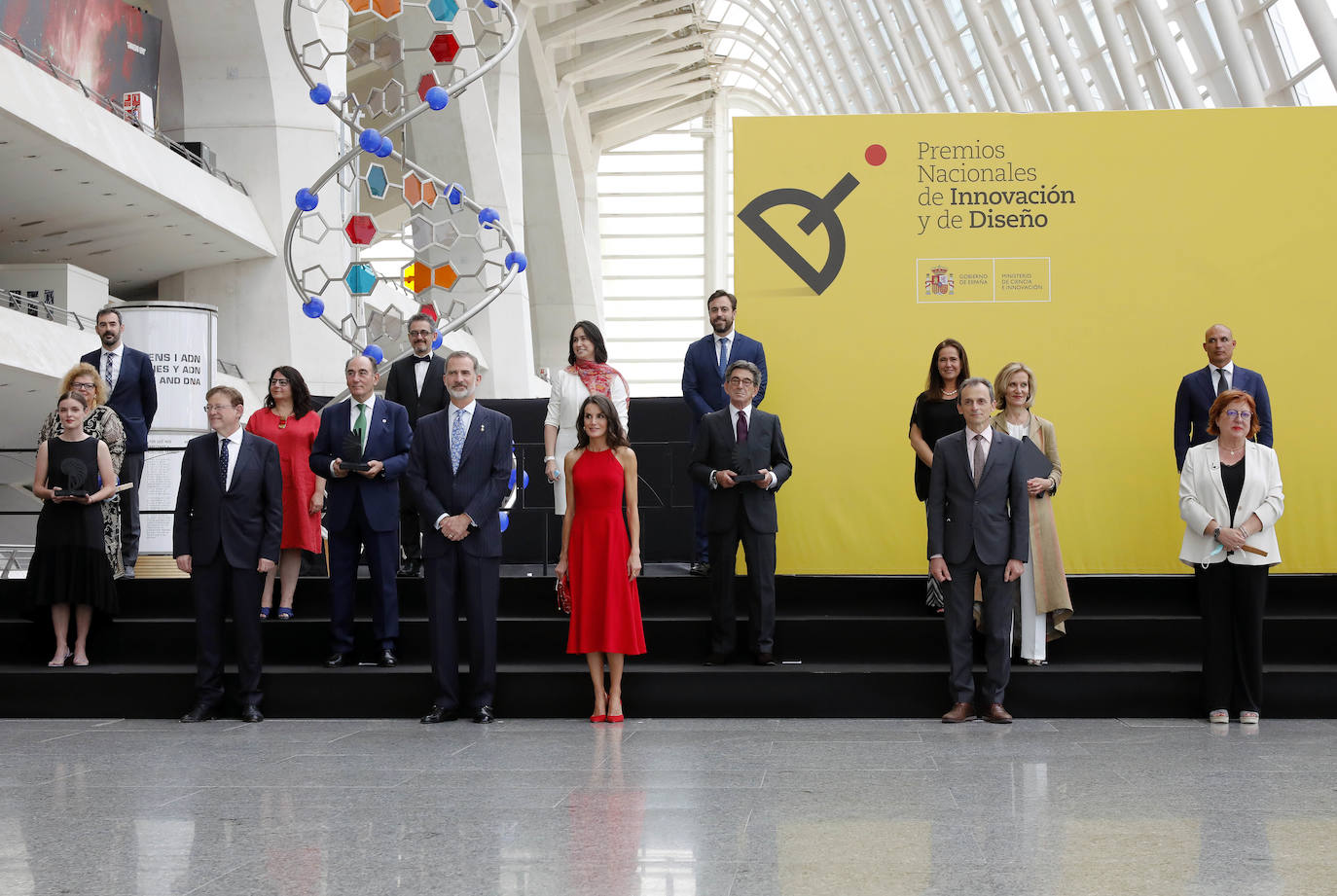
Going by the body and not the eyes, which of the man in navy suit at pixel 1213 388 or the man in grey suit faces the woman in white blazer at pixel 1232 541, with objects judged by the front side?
the man in navy suit

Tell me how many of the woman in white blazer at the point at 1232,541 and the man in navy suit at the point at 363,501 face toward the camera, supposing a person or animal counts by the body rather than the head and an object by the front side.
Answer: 2

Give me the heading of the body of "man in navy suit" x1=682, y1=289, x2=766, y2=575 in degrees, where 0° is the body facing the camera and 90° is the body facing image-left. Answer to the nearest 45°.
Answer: approximately 0°

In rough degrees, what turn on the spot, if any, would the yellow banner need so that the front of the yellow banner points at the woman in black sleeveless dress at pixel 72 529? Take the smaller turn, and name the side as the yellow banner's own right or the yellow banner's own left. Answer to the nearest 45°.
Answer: approximately 45° to the yellow banner's own right

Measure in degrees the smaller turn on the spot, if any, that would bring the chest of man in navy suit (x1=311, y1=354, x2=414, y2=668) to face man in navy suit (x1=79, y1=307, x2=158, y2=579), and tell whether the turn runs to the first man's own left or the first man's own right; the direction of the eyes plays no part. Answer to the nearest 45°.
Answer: approximately 135° to the first man's own right

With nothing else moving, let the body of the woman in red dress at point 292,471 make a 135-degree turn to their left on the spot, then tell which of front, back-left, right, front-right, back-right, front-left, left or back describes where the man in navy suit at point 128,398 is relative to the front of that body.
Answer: left
